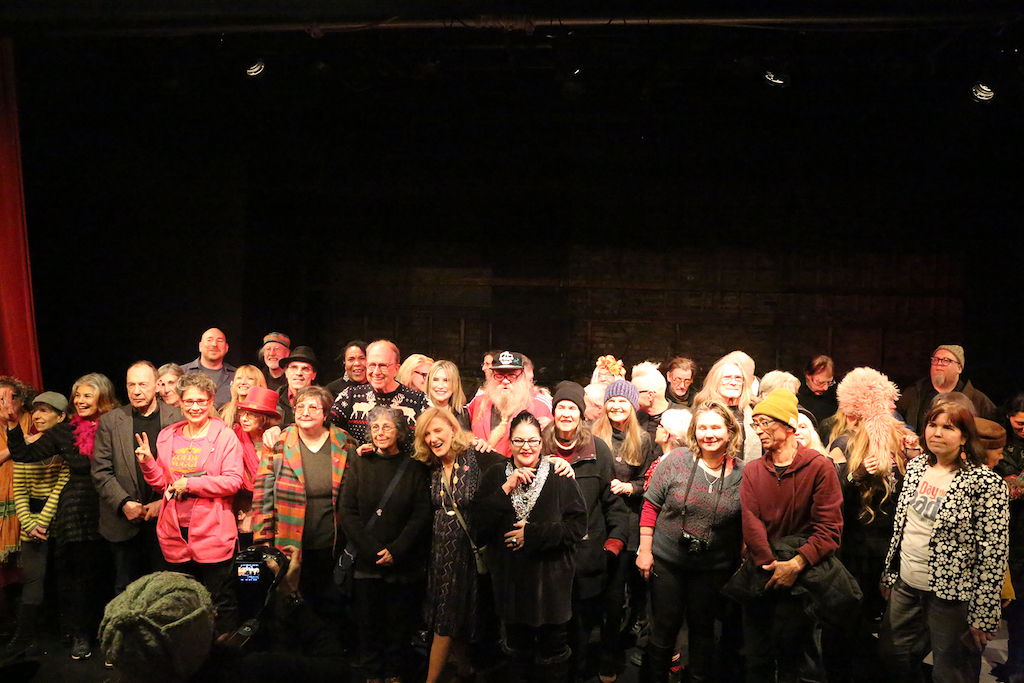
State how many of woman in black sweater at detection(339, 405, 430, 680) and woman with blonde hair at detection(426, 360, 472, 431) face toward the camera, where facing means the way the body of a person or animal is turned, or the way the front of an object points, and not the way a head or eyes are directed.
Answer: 2

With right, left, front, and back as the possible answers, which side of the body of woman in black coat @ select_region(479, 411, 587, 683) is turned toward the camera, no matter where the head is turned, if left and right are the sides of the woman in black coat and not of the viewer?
front

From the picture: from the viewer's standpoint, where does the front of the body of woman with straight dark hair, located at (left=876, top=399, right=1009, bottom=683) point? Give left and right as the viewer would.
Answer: facing the viewer and to the left of the viewer

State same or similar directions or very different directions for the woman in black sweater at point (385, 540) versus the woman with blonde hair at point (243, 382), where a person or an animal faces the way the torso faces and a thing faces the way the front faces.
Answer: same or similar directions

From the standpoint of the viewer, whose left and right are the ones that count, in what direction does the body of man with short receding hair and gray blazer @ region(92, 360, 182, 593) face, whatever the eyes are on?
facing the viewer and to the right of the viewer

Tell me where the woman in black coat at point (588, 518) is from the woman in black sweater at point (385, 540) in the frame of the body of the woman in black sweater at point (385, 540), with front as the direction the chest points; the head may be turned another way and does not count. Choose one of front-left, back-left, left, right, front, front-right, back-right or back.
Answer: left

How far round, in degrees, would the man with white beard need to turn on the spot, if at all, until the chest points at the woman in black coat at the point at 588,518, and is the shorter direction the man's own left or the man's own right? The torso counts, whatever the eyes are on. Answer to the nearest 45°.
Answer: approximately 45° to the man's own left

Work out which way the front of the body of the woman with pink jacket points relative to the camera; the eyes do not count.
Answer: toward the camera

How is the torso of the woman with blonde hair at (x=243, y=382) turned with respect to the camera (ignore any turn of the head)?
toward the camera

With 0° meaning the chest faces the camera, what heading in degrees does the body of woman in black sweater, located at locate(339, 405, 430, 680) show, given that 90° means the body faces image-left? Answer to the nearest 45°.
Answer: approximately 0°

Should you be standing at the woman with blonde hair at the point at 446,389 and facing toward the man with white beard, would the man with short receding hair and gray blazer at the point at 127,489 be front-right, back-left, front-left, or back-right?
back-right

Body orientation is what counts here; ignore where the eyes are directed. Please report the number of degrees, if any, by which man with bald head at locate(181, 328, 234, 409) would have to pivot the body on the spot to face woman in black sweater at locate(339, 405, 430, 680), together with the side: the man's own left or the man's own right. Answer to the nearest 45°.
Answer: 0° — they already face them

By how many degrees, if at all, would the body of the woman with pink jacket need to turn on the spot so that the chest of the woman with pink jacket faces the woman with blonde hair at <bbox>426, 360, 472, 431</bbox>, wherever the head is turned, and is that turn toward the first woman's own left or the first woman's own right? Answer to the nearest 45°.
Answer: approximately 90° to the first woman's own left

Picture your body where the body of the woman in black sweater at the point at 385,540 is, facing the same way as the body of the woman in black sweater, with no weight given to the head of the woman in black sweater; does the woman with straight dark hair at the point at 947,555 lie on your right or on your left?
on your left

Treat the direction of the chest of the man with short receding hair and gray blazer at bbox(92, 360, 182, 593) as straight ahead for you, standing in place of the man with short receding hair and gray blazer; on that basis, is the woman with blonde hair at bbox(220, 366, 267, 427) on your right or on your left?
on your left
